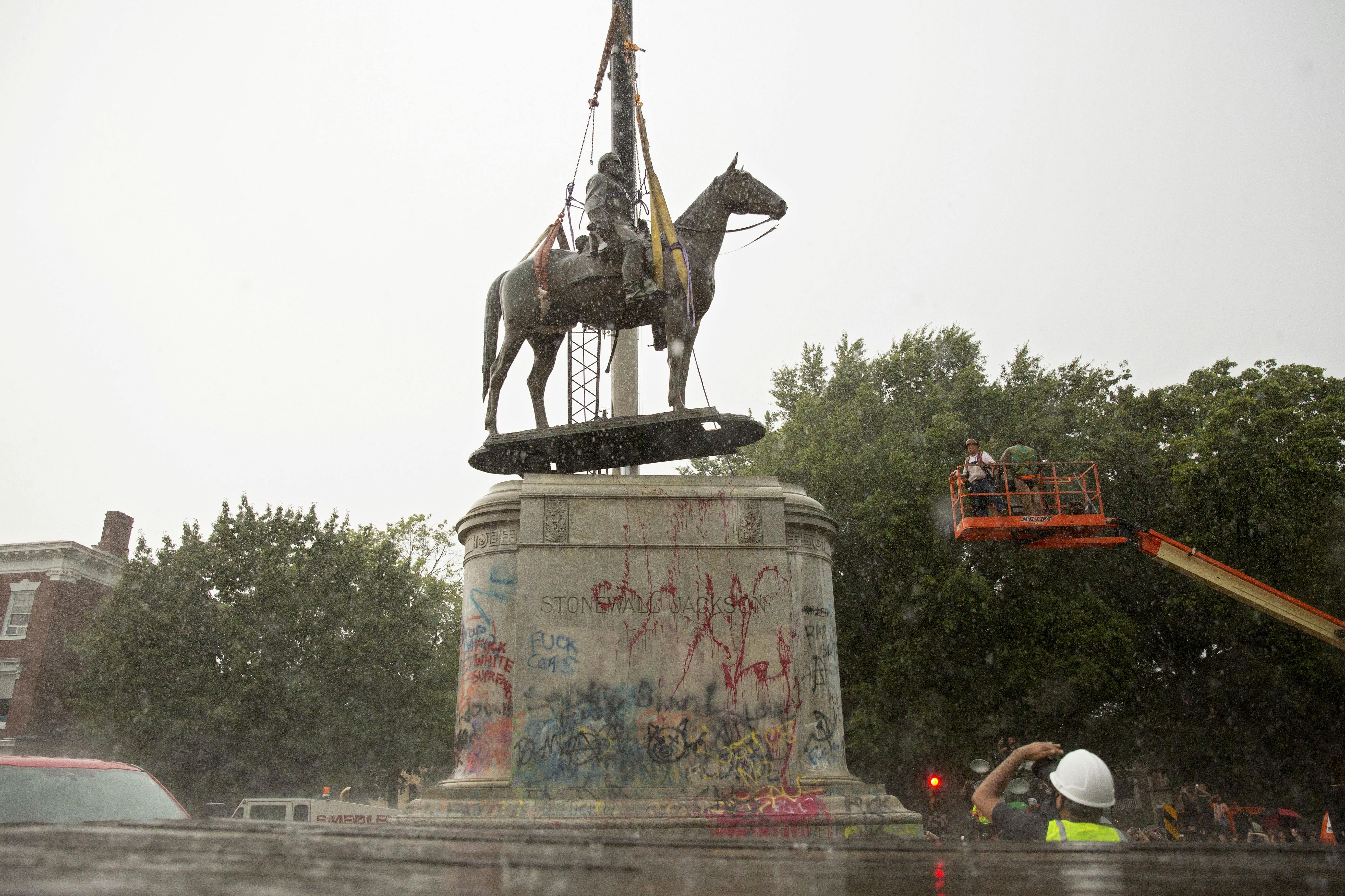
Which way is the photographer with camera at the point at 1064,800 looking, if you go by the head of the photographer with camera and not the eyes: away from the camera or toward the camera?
away from the camera

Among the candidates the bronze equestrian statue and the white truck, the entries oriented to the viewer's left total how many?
1

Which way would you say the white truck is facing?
to the viewer's left

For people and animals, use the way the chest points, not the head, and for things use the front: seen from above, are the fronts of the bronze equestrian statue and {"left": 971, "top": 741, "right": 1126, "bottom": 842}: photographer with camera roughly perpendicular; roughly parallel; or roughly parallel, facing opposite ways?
roughly perpendicular

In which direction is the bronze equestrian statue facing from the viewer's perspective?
to the viewer's right

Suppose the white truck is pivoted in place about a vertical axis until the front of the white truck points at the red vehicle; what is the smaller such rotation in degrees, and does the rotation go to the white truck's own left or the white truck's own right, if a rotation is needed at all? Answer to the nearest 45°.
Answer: approximately 90° to the white truck's own left

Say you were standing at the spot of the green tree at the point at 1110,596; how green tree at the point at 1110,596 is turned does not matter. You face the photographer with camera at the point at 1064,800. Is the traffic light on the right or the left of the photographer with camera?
right

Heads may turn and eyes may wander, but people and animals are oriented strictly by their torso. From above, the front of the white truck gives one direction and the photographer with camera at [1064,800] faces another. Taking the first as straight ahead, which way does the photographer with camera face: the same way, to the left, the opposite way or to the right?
to the right

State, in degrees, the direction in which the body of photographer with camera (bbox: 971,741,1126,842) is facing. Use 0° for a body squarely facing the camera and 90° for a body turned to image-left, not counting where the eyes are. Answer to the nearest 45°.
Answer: approximately 135°
